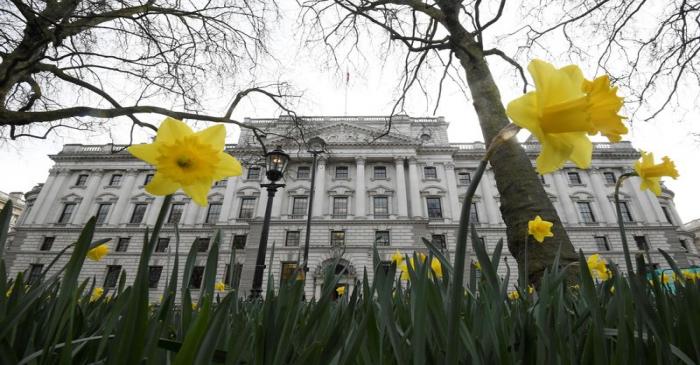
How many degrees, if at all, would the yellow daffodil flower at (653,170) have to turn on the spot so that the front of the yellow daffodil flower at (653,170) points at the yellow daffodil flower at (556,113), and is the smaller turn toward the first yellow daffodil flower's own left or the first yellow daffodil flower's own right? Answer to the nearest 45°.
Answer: approximately 90° to the first yellow daffodil flower's own right

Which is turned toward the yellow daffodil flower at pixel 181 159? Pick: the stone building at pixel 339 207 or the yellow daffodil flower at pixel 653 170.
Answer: the stone building

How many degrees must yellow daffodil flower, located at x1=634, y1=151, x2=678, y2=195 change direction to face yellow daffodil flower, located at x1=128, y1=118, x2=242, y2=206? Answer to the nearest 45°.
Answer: approximately 135° to its right

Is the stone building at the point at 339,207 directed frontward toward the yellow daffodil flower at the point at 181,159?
yes

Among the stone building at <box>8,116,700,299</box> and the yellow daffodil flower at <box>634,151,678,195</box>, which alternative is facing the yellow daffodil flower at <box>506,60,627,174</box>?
the stone building

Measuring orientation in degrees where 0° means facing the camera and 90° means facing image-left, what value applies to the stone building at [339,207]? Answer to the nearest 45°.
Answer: approximately 0°

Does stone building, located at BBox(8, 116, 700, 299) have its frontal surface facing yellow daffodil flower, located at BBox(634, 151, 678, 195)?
yes

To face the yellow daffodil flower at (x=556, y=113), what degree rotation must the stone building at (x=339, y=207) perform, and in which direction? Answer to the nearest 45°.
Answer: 0° — it already faces it
